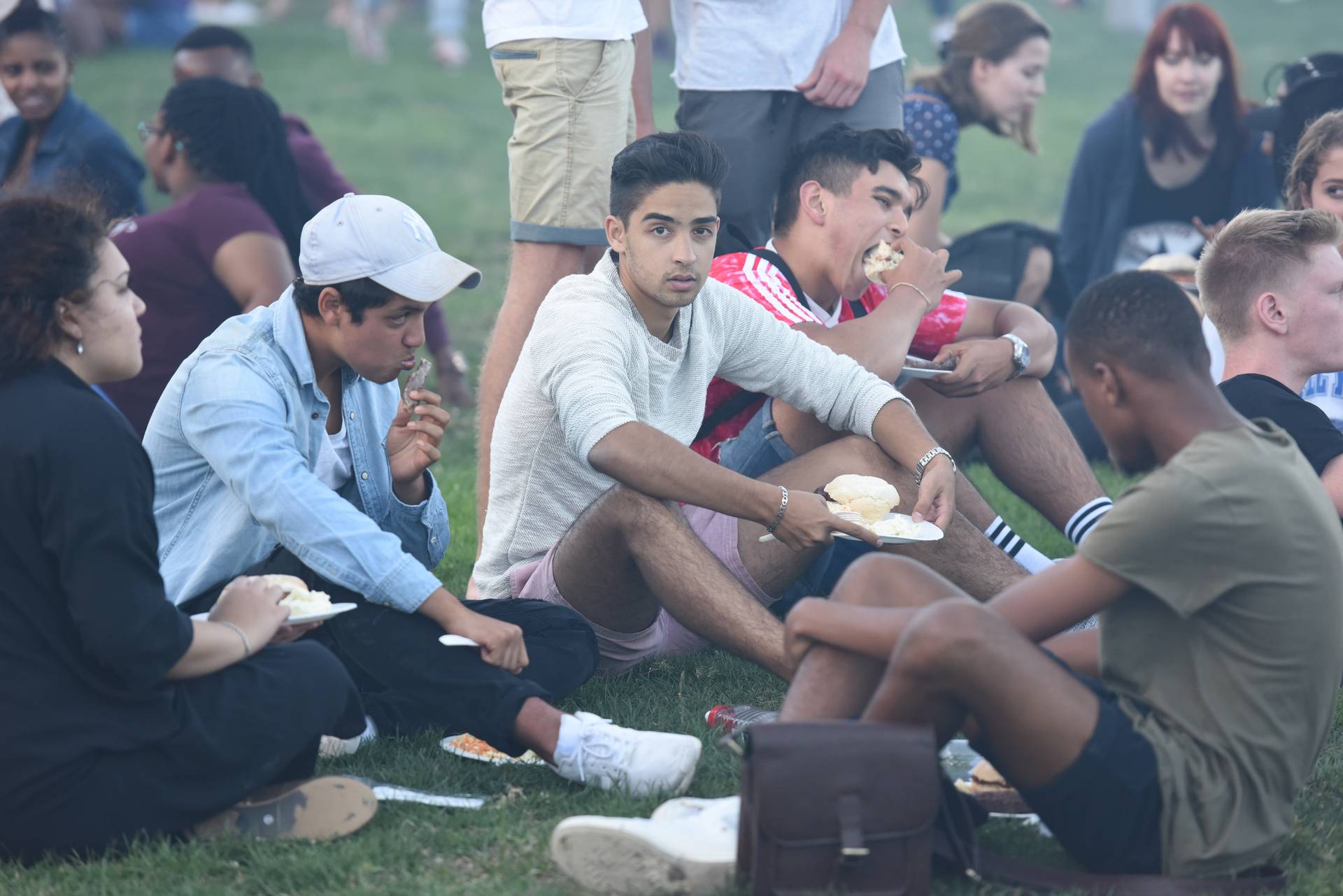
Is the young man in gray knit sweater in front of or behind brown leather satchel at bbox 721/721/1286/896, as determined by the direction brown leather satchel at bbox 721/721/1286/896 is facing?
behind

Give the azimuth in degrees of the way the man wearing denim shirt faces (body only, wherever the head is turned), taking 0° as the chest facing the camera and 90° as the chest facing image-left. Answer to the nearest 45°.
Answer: approximately 315°

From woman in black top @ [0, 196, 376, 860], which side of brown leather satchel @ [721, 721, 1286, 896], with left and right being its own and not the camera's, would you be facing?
right

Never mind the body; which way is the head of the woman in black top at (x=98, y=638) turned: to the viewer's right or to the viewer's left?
to the viewer's right

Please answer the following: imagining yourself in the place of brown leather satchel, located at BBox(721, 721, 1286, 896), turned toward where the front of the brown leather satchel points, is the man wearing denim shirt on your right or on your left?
on your right

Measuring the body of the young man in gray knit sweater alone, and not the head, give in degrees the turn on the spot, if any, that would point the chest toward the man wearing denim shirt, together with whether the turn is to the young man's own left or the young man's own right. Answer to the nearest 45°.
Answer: approximately 90° to the young man's own right

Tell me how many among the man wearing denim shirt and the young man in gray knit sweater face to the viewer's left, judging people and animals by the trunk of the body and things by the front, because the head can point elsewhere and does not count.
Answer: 0

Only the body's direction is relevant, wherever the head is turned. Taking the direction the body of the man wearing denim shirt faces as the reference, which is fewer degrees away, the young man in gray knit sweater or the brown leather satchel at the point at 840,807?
the brown leather satchel

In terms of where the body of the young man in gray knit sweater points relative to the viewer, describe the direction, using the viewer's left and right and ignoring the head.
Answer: facing the viewer and to the right of the viewer

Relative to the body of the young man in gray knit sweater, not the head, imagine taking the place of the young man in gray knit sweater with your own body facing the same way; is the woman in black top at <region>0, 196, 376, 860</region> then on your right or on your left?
on your right

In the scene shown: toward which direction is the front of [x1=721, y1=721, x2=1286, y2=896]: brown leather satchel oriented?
toward the camera

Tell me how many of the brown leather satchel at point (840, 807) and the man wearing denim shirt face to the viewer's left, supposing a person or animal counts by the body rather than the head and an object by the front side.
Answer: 0

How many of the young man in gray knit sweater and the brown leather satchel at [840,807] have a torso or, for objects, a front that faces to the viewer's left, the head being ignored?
0

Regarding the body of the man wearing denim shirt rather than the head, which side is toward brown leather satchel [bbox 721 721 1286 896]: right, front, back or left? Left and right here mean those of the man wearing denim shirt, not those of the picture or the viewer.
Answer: front

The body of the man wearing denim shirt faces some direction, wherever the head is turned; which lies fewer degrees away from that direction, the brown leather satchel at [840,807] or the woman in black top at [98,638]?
the brown leather satchel
